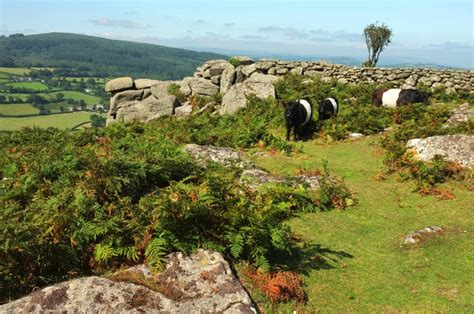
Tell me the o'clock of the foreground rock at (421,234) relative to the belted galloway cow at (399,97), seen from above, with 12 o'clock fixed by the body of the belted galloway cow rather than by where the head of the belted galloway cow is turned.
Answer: The foreground rock is roughly at 3 o'clock from the belted galloway cow.

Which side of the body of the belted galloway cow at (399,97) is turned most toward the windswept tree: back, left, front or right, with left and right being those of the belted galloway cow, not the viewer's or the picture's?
left

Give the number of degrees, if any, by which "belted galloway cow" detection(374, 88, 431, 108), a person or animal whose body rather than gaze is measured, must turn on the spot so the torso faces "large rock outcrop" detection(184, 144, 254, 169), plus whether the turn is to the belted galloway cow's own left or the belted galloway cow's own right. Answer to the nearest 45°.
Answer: approximately 135° to the belted galloway cow's own right

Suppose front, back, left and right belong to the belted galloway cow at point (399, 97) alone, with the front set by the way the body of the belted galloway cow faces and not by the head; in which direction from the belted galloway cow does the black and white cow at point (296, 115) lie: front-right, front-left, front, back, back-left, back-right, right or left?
back-right

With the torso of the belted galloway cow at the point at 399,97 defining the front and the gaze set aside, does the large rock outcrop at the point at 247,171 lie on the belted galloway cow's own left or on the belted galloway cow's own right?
on the belted galloway cow's own right

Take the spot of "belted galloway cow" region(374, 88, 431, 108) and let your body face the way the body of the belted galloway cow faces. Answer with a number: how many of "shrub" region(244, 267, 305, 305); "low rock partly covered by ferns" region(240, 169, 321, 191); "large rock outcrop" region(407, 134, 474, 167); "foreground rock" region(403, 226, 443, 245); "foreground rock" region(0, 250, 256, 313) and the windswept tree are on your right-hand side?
5

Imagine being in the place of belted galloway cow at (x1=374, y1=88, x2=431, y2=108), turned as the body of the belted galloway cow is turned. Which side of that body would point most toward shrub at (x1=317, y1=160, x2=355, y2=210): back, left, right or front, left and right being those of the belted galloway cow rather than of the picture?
right

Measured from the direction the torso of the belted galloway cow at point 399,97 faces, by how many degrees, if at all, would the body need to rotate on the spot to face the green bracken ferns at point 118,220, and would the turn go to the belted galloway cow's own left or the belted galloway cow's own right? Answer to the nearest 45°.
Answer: approximately 90° to the belted galloway cow's own right

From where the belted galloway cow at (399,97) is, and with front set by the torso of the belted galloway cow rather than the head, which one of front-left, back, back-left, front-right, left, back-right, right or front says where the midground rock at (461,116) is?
front-right

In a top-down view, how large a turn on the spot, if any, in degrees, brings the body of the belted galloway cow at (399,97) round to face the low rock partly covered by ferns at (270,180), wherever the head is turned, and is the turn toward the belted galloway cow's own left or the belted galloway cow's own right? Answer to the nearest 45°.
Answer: approximately 90° to the belted galloway cow's own right

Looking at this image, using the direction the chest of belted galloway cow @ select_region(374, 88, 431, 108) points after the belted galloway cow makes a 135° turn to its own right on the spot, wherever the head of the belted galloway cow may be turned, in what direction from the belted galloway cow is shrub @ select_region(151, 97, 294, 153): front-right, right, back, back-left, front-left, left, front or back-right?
front

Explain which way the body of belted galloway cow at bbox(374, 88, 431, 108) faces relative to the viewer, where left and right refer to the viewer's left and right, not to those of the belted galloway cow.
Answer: facing to the right of the viewer

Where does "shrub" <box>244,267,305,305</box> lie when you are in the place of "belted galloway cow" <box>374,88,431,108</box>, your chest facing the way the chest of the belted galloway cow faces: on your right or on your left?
on your right
